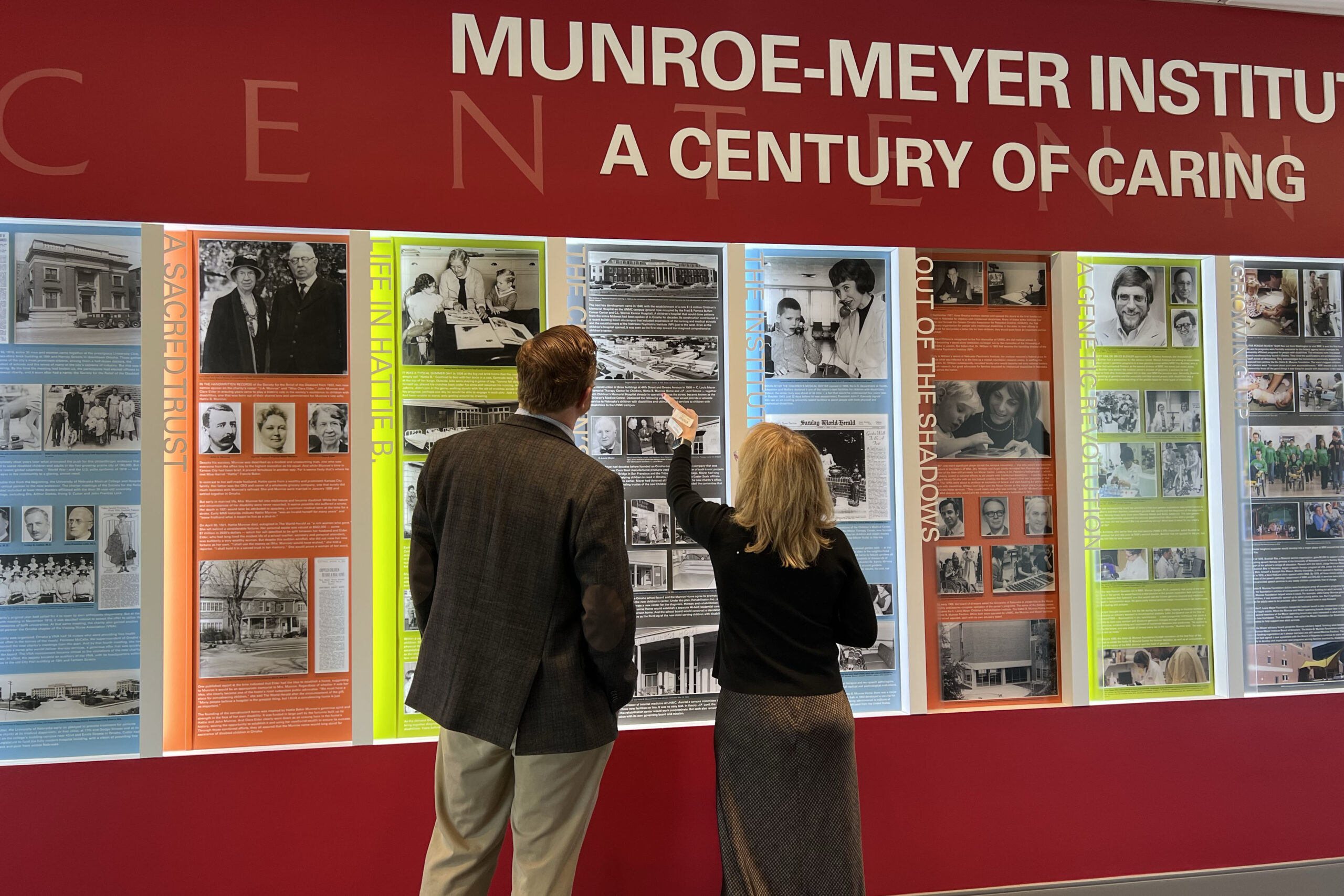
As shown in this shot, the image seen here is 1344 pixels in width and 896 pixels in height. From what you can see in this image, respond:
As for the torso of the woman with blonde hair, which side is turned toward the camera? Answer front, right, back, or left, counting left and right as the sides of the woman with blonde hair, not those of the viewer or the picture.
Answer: back

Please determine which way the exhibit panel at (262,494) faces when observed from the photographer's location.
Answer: facing the viewer

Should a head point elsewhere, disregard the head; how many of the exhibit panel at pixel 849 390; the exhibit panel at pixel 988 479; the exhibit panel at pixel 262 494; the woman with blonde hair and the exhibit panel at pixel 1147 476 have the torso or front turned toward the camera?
4

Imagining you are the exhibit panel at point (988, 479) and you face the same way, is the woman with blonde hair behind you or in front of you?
in front

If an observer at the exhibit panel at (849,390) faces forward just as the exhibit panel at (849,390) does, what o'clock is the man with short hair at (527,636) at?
The man with short hair is roughly at 1 o'clock from the exhibit panel.

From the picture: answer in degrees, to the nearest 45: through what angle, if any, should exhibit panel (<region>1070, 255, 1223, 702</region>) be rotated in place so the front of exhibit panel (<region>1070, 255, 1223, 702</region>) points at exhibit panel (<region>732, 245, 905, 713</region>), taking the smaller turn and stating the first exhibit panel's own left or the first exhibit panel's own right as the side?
approximately 45° to the first exhibit panel's own right

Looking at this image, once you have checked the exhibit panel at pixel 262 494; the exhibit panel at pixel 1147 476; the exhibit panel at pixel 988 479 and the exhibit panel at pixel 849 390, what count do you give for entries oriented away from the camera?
0

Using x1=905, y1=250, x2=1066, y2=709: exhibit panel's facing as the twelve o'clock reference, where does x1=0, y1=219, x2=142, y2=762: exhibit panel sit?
x1=0, y1=219, x2=142, y2=762: exhibit panel is roughly at 2 o'clock from x1=905, y1=250, x2=1066, y2=709: exhibit panel.

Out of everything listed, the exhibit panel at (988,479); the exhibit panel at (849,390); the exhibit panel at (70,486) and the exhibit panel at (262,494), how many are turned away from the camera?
0

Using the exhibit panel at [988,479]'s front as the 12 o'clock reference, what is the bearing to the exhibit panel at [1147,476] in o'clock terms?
the exhibit panel at [1147,476] is roughly at 8 o'clock from the exhibit panel at [988,479].

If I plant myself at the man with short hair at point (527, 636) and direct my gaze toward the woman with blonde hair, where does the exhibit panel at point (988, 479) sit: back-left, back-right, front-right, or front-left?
front-left

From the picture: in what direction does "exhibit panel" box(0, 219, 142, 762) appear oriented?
toward the camera

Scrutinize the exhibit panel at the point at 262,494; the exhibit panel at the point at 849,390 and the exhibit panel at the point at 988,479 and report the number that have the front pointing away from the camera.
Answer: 0

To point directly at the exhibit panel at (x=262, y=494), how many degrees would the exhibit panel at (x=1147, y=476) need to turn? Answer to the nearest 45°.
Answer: approximately 45° to its right
